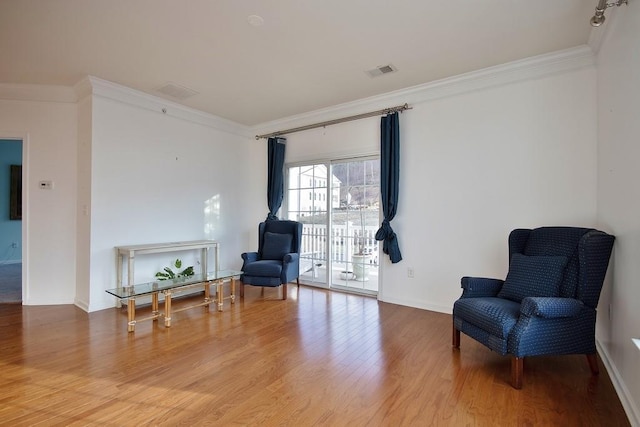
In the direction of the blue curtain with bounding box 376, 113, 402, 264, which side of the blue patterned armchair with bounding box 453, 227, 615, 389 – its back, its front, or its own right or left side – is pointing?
right

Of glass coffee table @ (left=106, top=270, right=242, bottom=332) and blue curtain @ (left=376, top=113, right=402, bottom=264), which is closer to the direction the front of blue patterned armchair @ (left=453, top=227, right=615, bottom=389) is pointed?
the glass coffee table

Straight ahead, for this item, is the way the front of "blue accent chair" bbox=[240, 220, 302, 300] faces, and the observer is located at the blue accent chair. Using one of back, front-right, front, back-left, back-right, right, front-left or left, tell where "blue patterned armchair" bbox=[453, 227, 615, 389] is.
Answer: left

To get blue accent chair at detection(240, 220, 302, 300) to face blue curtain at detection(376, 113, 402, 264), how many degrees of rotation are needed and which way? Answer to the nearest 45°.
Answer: approximately 90° to its left

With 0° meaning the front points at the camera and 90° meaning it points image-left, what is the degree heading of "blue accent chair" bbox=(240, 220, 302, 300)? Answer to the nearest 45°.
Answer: approximately 45°

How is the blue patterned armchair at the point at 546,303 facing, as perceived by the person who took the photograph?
facing the viewer and to the left of the viewer

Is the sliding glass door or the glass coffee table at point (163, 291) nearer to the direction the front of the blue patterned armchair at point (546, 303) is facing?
the glass coffee table

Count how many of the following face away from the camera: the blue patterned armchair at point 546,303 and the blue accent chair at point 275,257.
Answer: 0
